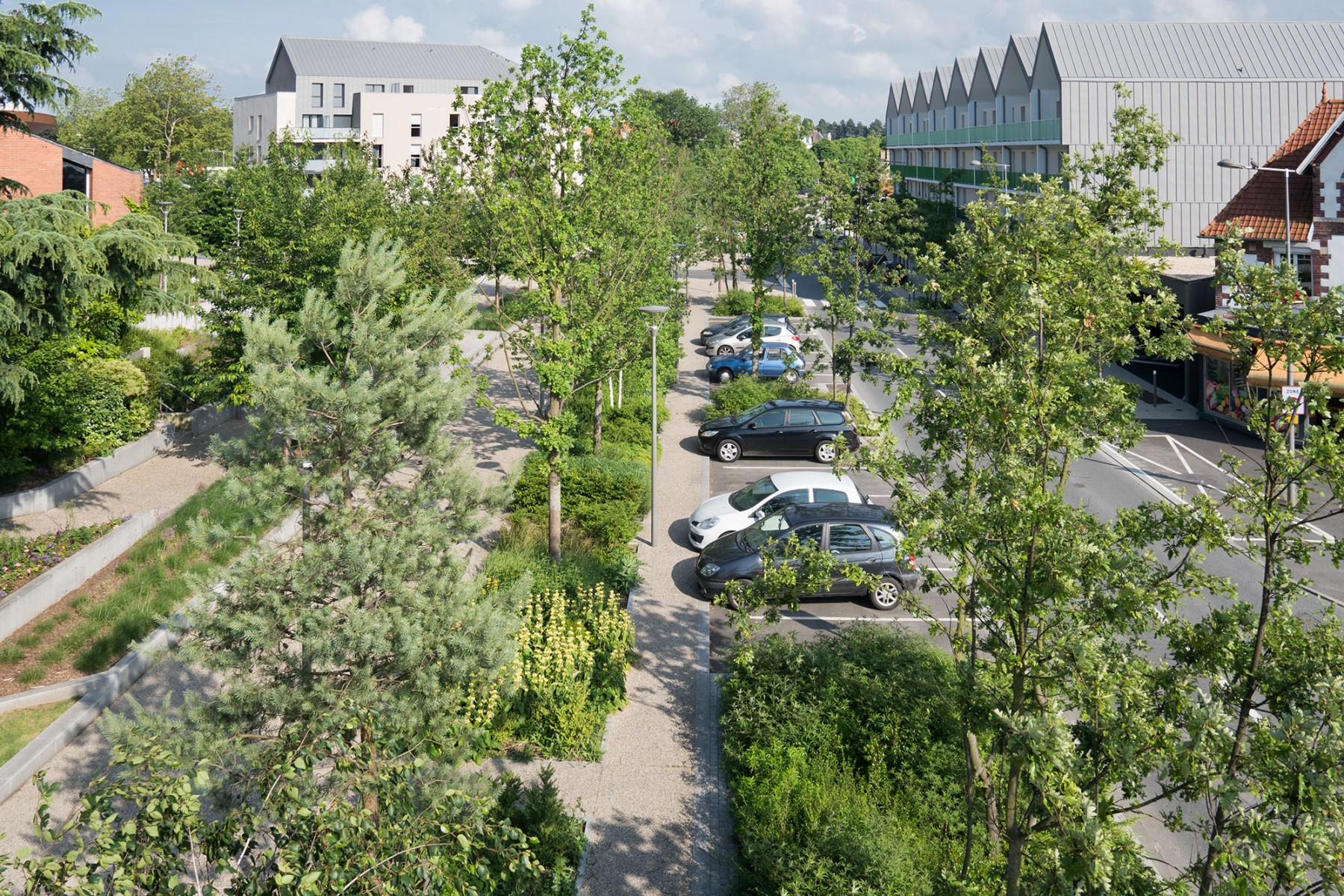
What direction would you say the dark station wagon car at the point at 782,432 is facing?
to the viewer's left

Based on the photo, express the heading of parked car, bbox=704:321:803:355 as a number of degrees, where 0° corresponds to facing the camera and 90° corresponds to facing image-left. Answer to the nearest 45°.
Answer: approximately 90°

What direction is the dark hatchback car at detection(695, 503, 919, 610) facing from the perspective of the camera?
to the viewer's left

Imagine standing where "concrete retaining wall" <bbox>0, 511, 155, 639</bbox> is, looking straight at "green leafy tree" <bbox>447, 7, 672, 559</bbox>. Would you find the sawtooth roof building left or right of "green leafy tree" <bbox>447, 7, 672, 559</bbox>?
left

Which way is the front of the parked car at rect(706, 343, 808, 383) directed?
to the viewer's left

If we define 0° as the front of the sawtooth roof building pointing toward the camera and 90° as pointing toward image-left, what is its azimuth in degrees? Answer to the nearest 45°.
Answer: approximately 90°
